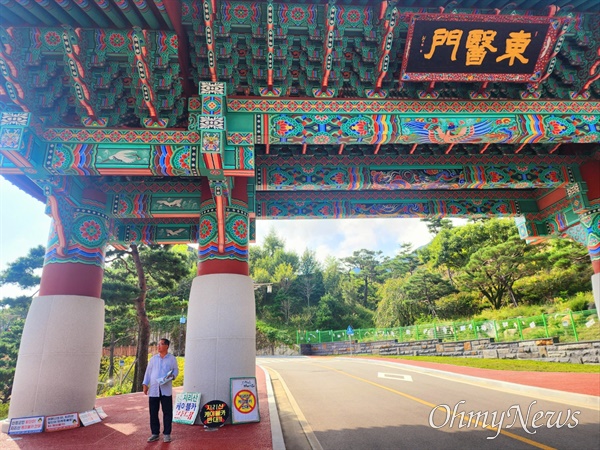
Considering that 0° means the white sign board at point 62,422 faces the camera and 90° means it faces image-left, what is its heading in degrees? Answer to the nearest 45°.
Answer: approximately 0°

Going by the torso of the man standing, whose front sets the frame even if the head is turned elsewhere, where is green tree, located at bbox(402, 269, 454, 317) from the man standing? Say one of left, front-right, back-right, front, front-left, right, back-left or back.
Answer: back-left

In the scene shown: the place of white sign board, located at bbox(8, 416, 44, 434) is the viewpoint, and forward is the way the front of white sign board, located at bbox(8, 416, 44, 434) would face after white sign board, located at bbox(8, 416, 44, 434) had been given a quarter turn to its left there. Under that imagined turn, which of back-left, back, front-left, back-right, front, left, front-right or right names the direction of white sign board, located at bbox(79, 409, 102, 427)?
front

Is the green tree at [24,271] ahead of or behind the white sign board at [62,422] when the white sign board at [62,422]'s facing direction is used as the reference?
behind

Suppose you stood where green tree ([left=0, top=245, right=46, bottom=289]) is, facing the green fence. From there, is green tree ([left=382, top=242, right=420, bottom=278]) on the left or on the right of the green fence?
left

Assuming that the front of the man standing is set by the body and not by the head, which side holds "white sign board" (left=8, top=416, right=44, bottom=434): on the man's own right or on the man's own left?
on the man's own right

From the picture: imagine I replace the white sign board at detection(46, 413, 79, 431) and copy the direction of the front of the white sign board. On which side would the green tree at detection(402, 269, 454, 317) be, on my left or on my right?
on my left

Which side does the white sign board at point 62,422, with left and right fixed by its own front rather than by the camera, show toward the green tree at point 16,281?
back

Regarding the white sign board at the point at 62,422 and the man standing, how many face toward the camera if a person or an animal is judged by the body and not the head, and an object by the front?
2

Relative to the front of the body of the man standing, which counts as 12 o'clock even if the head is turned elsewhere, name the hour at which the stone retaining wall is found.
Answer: The stone retaining wall is roughly at 8 o'clock from the man standing.

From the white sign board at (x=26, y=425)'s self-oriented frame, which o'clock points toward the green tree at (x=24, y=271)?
The green tree is roughly at 6 o'clock from the white sign board.
